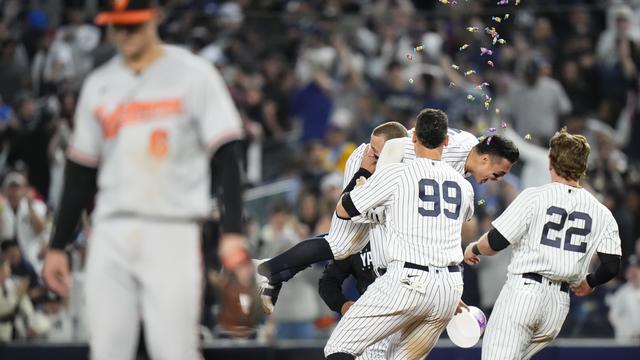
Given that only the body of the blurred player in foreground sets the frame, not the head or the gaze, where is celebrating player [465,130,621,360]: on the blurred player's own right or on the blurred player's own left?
on the blurred player's own left

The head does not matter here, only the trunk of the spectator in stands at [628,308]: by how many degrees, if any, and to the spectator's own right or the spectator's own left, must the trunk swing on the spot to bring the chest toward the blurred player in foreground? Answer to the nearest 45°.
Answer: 0° — they already face them

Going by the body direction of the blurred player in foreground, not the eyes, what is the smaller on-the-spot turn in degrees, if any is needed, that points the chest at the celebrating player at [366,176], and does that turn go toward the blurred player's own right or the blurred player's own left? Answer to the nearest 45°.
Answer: approximately 135° to the blurred player's own left

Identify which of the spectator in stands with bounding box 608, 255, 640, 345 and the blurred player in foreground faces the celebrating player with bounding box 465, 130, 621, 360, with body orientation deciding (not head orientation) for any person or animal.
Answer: the spectator in stands

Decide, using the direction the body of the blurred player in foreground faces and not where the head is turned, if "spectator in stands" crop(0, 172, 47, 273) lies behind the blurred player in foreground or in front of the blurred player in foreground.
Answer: behind

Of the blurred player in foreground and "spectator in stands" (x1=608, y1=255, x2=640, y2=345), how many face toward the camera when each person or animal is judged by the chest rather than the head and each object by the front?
2

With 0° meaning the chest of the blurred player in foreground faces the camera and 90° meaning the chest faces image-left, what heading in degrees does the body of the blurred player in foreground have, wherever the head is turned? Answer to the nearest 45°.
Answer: approximately 0°

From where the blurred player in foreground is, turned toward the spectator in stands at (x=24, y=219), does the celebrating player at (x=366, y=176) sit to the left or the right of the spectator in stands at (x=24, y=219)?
right

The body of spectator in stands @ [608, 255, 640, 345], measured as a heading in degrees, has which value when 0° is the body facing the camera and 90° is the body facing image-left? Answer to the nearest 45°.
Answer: approximately 0°
